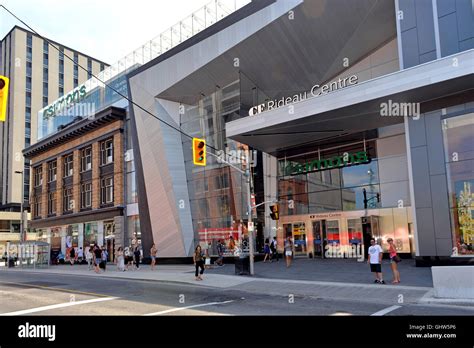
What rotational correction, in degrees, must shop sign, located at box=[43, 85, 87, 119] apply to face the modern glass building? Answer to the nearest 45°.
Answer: approximately 90° to its left

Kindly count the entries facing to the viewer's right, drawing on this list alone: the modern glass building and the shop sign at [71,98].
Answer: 0

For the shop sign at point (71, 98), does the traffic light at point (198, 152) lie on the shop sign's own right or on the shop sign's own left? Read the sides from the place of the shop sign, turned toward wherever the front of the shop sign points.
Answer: on the shop sign's own left

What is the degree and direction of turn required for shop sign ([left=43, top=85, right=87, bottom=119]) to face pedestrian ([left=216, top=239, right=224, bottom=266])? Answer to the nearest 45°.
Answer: approximately 45° to its left

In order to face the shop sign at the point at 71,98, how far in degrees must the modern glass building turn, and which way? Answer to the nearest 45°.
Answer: approximately 90° to its right

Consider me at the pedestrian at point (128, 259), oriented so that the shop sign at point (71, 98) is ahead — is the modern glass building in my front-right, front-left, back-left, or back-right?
back-right

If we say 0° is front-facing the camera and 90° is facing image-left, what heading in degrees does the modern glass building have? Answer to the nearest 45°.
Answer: approximately 45°
